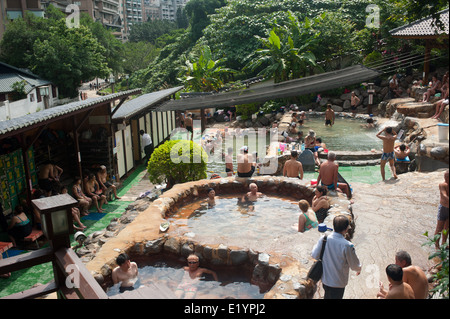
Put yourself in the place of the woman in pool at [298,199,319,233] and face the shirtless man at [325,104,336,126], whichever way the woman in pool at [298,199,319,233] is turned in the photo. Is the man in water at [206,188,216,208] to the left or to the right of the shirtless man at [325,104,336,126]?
left

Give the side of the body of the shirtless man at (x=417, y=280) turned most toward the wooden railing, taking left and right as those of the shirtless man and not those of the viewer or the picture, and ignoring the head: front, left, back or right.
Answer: left

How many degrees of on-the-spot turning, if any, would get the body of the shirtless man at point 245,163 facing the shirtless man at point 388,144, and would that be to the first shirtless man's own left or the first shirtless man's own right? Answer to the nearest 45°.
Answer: approximately 90° to the first shirtless man's own right

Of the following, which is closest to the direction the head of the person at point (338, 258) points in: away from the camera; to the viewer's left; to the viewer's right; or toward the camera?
away from the camera

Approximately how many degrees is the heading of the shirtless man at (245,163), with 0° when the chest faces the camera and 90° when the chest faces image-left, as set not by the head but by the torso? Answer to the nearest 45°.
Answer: approximately 180°

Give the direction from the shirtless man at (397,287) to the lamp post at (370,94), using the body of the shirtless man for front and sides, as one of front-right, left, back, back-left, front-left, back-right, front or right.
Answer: front-right

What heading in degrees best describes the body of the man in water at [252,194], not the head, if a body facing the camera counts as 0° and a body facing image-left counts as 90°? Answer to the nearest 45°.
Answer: approximately 0°

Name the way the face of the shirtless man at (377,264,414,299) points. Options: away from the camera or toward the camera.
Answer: away from the camera
